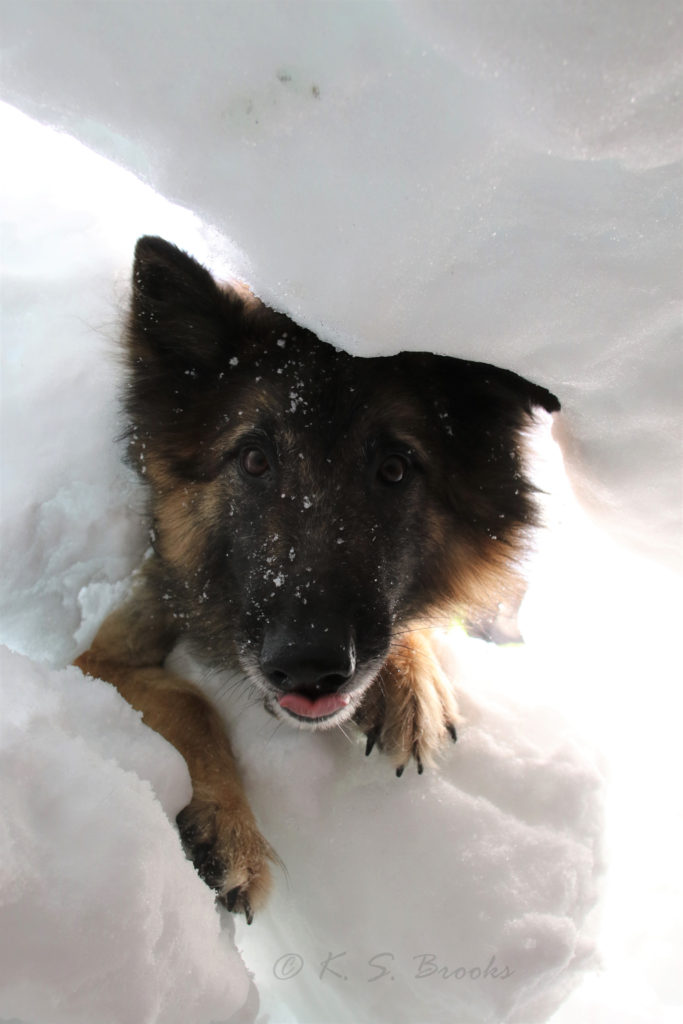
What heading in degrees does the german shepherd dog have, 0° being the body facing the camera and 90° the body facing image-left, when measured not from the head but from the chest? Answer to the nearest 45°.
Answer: approximately 0°
